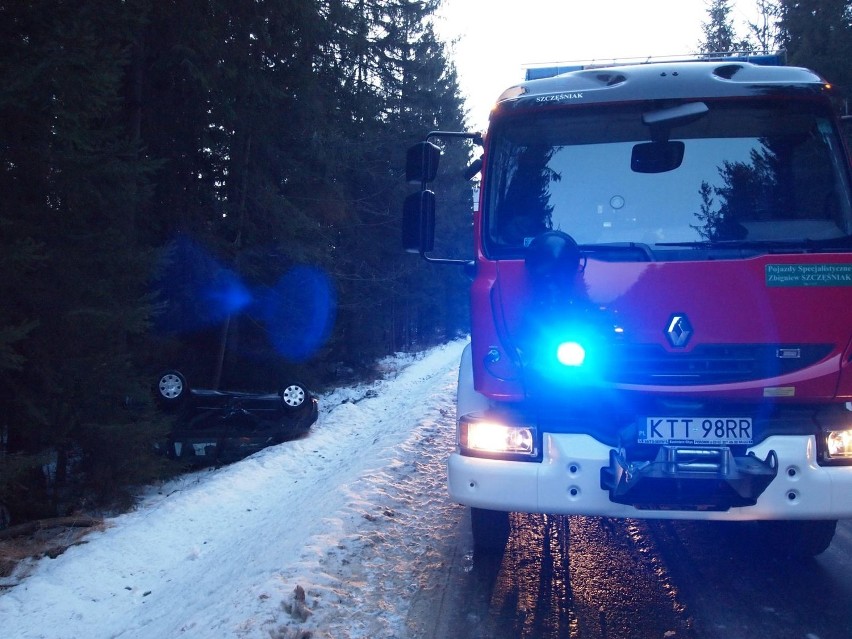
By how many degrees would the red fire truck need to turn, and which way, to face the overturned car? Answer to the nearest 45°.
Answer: approximately 135° to its right

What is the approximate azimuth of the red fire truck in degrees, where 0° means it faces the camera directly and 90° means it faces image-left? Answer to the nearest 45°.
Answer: approximately 0°
